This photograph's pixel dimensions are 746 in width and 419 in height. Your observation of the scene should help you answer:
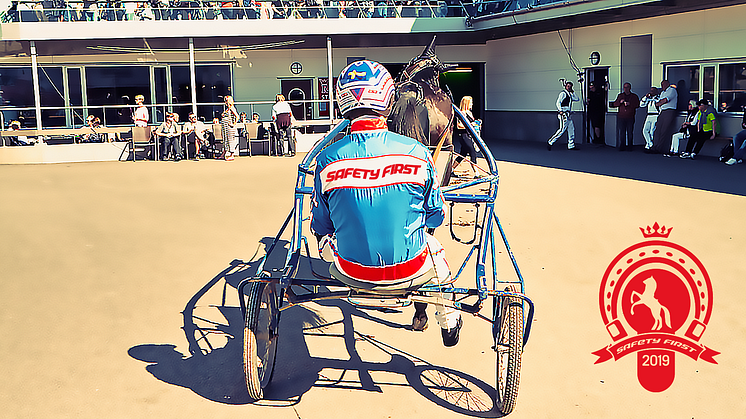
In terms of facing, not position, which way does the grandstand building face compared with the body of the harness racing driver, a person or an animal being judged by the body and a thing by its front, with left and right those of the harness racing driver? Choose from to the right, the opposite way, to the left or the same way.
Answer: the opposite way

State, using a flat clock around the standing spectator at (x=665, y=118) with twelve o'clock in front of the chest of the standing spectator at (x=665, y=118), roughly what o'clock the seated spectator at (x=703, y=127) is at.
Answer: the seated spectator at (x=703, y=127) is roughly at 8 o'clock from the standing spectator at (x=665, y=118).

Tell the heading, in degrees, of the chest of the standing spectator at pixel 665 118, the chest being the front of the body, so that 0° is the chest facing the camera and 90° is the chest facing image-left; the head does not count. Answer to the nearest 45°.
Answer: approximately 90°

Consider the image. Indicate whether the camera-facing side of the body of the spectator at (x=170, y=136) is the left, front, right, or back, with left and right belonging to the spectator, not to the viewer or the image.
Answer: front

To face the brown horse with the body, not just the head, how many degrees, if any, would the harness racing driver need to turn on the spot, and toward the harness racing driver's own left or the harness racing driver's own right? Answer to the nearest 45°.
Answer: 0° — they already face it

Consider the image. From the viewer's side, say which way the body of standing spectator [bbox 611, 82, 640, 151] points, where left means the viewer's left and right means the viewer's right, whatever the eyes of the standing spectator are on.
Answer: facing the viewer

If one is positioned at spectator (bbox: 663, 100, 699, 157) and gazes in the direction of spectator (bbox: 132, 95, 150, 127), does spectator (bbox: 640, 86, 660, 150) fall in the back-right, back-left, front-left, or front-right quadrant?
front-right

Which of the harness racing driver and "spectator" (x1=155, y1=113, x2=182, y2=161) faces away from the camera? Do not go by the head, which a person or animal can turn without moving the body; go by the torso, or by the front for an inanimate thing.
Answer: the harness racing driver

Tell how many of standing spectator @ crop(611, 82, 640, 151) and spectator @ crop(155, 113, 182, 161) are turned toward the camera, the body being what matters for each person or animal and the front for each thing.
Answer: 2

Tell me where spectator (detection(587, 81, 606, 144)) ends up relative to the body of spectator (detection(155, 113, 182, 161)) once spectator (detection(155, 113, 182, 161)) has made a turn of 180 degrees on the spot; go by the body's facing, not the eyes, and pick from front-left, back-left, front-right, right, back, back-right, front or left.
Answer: right

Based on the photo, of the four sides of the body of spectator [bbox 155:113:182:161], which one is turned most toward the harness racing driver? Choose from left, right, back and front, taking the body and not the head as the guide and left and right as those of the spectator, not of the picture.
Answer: front

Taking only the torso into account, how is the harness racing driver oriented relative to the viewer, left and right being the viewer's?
facing away from the viewer

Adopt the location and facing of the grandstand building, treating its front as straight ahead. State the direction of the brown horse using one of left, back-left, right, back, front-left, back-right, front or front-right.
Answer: front

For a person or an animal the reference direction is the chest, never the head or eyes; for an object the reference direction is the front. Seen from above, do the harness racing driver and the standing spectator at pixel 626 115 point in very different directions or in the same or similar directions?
very different directions

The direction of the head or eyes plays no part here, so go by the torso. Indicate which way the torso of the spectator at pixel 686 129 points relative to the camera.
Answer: to the viewer's left
